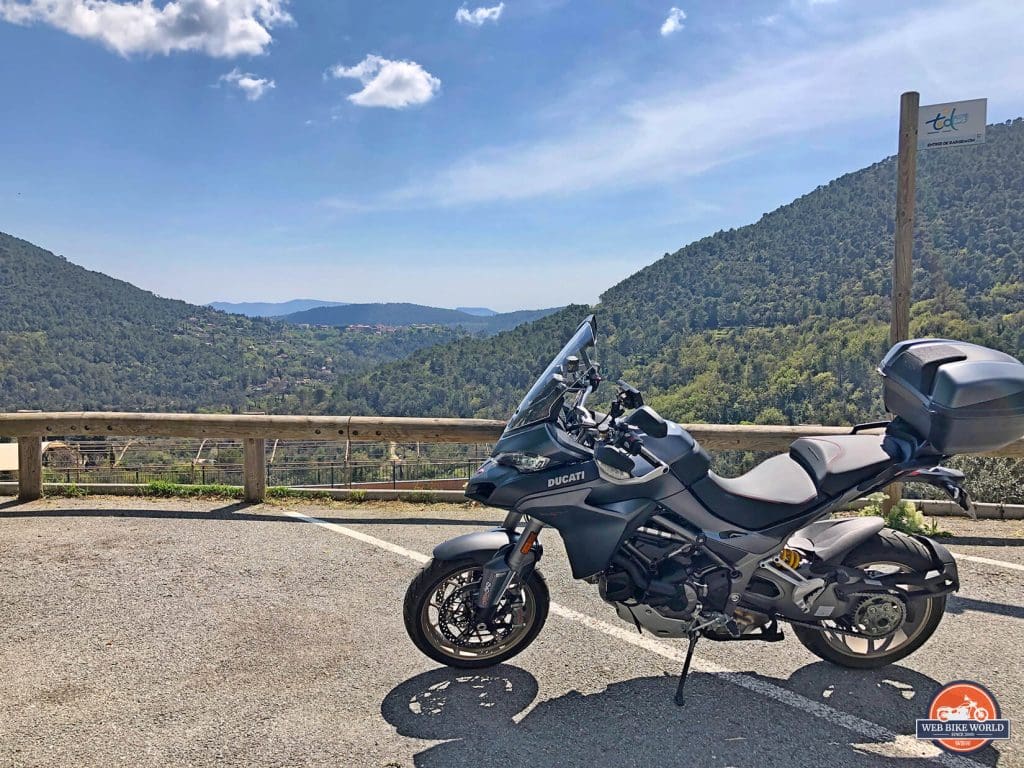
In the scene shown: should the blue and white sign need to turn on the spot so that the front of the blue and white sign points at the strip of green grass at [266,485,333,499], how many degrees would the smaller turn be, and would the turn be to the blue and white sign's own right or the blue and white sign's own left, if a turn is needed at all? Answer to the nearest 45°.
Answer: approximately 90° to the blue and white sign's own right

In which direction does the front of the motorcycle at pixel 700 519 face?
to the viewer's left

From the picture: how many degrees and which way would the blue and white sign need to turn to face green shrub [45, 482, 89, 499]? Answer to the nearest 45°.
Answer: approximately 90° to its right

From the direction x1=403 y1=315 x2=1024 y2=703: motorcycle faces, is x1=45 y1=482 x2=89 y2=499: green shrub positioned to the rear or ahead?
ahead

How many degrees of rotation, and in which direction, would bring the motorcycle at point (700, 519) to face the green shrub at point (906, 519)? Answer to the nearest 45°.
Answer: approximately 135° to its right

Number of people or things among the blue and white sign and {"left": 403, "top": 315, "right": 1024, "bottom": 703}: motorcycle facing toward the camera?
1

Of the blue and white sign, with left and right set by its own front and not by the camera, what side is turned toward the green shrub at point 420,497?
right

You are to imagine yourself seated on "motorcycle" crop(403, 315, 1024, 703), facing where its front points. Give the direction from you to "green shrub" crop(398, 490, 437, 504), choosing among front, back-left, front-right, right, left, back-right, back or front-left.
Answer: front-right

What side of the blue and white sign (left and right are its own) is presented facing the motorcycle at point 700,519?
front

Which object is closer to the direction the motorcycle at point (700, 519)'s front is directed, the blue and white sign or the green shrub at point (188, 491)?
the green shrub

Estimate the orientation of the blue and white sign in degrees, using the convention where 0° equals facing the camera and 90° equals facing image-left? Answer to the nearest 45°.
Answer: approximately 0°

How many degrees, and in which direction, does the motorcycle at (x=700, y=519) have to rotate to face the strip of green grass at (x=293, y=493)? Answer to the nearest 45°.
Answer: approximately 45° to its right

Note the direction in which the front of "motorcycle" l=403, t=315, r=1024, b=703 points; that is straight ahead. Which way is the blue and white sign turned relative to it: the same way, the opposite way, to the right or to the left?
to the left

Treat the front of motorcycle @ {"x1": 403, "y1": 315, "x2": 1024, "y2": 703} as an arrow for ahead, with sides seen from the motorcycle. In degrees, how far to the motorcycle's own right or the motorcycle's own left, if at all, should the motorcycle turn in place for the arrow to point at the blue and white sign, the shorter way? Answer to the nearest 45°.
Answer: approximately 135° to the motorcycle's own right

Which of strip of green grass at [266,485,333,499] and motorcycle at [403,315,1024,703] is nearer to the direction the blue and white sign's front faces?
the motorcycle
